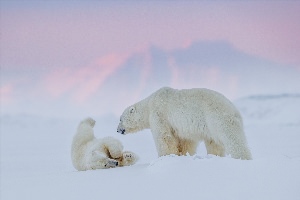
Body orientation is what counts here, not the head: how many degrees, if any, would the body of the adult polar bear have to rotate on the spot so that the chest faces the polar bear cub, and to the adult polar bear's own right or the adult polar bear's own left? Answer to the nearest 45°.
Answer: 0° — it already faces it

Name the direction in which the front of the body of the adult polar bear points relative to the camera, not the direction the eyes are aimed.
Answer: to the viewer's left
